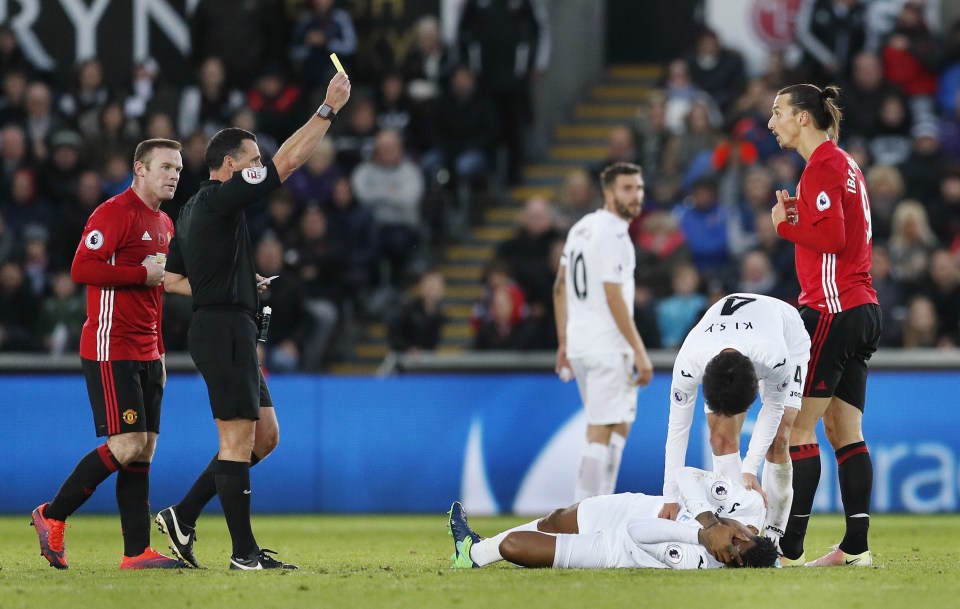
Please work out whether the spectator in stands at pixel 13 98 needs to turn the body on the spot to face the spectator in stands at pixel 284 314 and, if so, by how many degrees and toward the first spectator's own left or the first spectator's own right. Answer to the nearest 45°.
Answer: approximately 45° to the first spectator's own left

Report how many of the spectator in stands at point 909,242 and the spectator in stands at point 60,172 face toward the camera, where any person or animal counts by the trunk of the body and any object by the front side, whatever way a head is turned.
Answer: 2

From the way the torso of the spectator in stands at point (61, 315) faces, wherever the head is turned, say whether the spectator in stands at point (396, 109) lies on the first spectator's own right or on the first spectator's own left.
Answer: on the first spectator's own left

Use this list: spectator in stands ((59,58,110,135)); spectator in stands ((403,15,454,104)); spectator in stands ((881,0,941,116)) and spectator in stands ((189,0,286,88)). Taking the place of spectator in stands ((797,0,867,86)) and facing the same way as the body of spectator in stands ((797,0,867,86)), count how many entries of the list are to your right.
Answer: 3

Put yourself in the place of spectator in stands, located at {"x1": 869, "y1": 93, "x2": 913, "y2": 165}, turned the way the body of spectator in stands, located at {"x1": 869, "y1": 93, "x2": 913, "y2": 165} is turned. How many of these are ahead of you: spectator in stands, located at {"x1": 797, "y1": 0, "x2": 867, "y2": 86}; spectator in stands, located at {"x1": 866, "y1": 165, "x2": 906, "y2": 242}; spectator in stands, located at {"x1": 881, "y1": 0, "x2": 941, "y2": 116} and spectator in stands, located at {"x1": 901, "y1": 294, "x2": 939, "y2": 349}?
2
